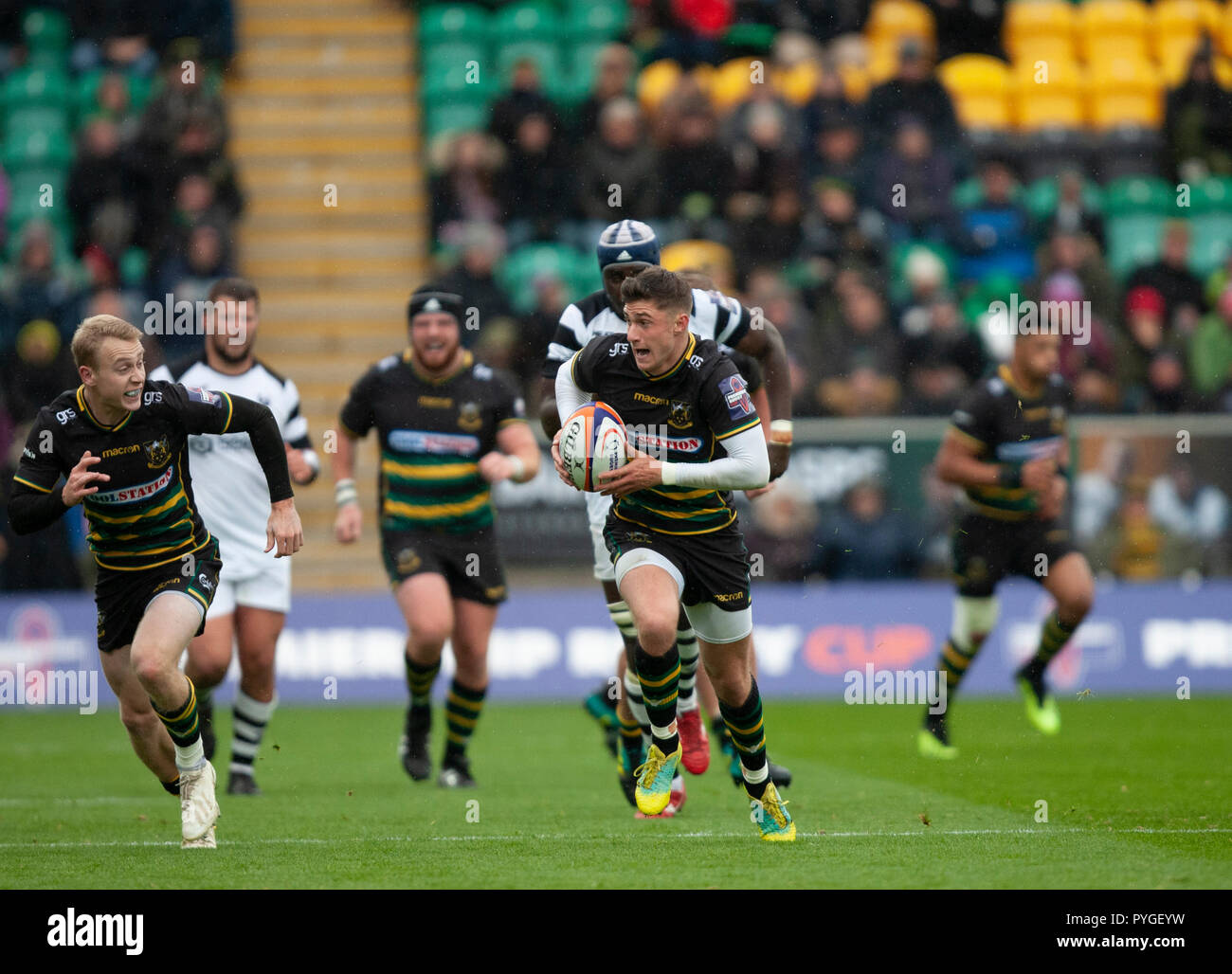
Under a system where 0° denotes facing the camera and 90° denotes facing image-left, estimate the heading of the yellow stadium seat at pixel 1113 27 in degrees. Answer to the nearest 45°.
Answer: approximately 0°

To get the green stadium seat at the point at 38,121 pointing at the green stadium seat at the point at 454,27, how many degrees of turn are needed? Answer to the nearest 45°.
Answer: approximately 90° to its left

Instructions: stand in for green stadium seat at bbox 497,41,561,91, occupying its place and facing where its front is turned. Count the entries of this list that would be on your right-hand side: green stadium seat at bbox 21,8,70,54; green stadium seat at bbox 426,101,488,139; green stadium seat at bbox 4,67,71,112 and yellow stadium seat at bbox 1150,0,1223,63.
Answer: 3

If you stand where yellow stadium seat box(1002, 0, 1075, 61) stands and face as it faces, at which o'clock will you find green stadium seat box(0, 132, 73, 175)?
The green stadium seat is roughly at 2 o'clock from the yellow stadium seat.

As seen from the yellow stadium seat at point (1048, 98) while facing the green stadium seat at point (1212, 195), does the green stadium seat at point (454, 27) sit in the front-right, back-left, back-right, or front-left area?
back-right

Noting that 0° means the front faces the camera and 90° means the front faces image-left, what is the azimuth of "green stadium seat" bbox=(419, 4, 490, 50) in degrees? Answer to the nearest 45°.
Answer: approximately 0°

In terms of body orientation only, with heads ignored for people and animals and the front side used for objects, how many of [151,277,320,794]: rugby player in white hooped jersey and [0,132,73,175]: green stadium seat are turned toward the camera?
2
